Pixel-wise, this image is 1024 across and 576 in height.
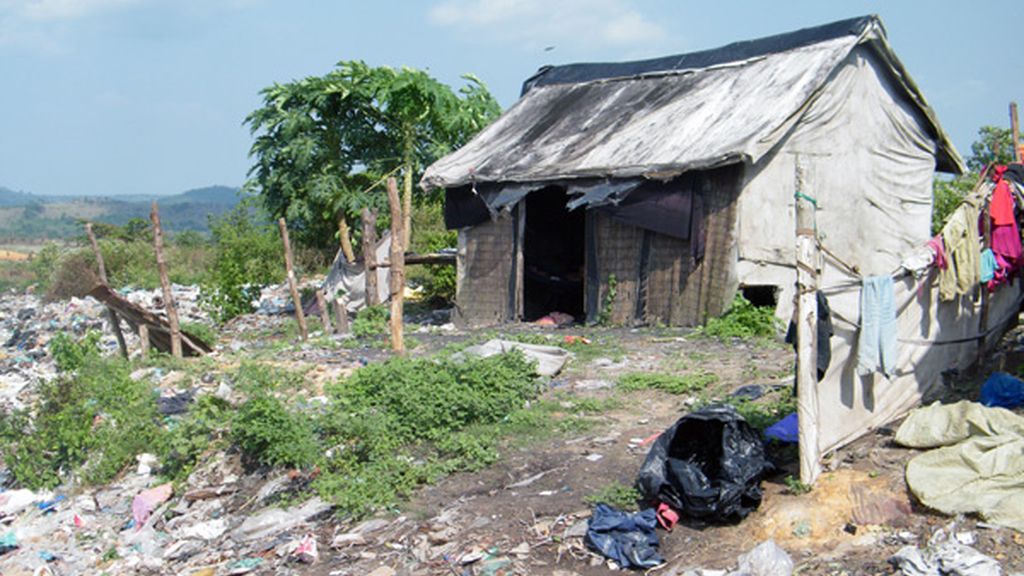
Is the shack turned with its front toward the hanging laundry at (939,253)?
no

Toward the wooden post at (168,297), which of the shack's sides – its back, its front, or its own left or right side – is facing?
front

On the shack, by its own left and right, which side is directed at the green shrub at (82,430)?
front

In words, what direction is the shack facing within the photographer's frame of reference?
facing the viewer and to the left of the viewer

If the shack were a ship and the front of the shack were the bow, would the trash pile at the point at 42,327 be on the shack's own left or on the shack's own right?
on the shack's own right

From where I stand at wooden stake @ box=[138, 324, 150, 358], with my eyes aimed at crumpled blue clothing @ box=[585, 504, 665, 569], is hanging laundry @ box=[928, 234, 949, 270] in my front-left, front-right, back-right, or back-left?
front-left

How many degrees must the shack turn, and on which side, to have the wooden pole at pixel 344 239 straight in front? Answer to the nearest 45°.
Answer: approximately 90° to its right

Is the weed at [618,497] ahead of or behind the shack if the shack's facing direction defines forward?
ahead

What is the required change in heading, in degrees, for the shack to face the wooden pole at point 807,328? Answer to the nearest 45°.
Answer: approximately 45° to its left

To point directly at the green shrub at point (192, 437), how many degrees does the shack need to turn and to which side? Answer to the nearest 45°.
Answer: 0° — it already faces it

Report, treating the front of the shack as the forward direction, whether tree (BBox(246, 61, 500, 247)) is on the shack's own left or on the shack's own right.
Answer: on the shack's own right

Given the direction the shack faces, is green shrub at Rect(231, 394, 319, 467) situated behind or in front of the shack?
in front

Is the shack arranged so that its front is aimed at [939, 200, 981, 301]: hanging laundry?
no

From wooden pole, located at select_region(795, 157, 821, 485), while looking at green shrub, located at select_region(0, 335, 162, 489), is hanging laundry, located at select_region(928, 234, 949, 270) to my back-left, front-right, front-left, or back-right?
back-right

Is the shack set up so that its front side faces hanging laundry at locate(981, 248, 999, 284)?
no

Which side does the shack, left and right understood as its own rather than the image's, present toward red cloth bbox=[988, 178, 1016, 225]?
left

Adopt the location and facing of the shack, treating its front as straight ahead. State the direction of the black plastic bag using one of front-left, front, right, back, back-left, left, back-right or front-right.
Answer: front-left
